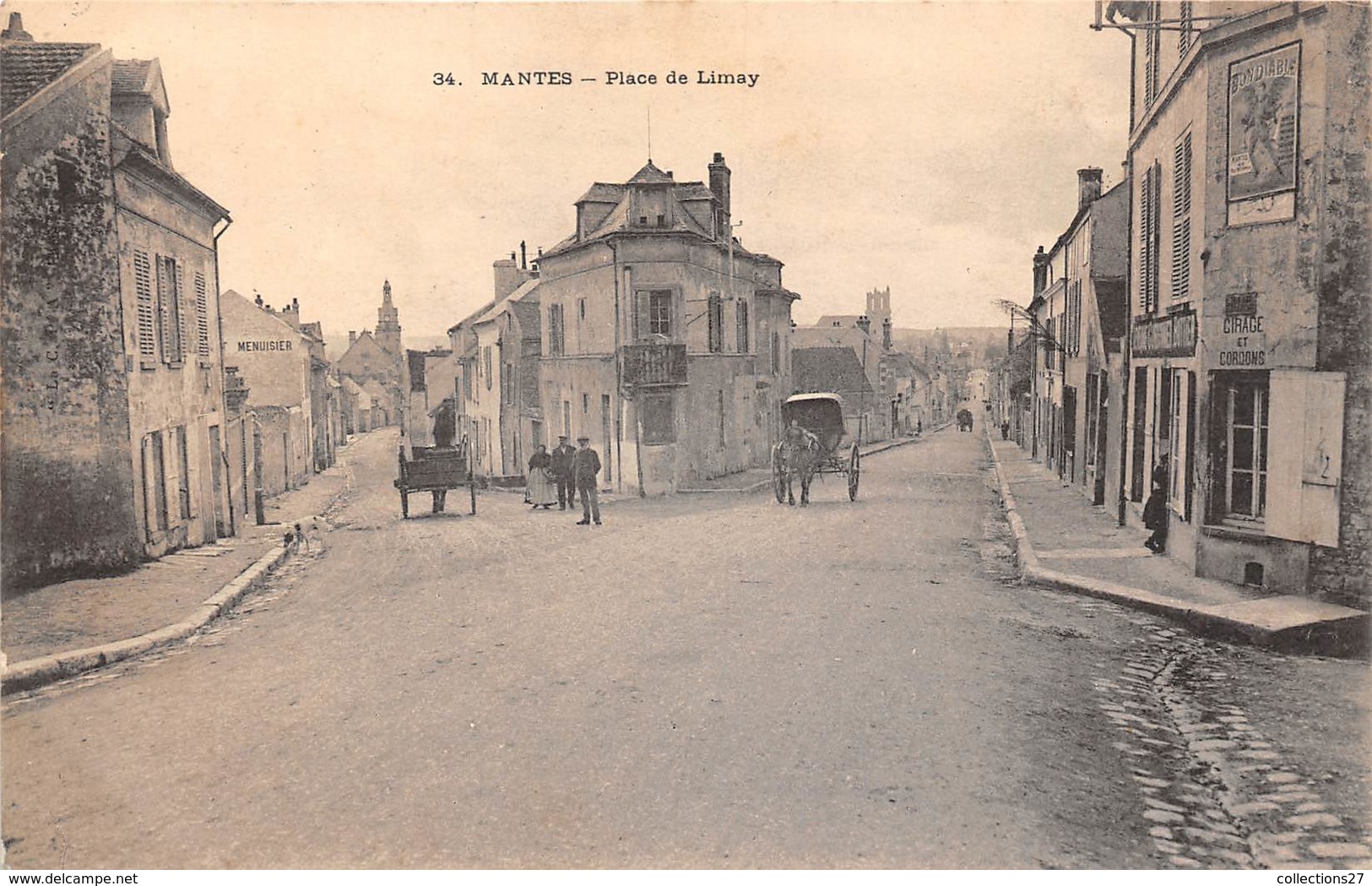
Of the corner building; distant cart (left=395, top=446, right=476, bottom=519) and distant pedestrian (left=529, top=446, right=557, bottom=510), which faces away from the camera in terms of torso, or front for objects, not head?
the distant cart

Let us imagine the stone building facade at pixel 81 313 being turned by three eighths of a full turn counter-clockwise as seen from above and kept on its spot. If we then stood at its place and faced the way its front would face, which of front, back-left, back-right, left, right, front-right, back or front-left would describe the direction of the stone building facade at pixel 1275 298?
back-right

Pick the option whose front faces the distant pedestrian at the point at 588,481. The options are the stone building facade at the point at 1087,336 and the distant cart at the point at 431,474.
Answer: the stone building facade

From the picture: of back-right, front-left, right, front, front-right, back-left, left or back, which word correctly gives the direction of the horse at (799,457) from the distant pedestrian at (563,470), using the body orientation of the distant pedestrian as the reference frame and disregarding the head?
left

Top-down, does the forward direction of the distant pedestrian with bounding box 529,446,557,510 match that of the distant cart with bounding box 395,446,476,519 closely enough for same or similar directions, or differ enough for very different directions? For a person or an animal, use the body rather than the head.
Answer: very different directions

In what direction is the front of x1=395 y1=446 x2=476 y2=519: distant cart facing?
away from the camera

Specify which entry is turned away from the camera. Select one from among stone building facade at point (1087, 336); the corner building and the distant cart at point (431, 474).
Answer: the distant cart

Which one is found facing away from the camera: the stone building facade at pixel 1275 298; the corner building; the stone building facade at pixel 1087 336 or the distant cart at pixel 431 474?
the distant cart

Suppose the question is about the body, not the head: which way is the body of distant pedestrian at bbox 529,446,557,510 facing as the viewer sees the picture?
toward the camera

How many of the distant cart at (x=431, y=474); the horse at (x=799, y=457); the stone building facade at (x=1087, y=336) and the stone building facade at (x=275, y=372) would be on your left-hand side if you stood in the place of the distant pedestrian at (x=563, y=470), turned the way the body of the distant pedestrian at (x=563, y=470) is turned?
2

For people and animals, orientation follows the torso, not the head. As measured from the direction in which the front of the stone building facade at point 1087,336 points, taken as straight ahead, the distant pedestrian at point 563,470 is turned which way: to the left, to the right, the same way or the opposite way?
to the left

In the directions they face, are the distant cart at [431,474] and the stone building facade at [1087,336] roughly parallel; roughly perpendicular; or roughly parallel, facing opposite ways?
roughly perpendicular

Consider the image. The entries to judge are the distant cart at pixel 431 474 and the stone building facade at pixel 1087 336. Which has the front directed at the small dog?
the stone building facade

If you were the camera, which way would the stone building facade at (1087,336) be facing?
facing the viewer and to the left of the viewer

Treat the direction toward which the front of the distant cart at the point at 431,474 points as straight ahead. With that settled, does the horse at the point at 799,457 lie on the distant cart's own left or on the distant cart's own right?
on the distant cart's own right

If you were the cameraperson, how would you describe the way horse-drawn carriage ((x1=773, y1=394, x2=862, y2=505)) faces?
facing the viewer

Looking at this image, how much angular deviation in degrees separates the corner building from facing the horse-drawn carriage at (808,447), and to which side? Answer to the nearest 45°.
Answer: approximately 45° to its left

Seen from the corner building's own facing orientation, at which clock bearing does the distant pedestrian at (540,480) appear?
The distant pedestrian is roughly at 1 o'clock from the corner building.

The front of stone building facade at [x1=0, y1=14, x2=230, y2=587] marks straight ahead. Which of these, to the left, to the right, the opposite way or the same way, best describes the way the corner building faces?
to the right

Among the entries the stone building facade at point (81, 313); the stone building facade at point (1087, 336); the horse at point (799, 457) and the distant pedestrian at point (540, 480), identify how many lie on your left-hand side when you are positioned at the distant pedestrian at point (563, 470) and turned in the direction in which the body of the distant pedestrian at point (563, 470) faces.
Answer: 2
